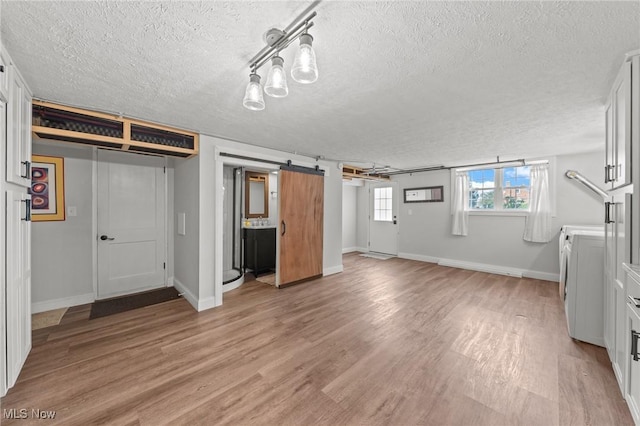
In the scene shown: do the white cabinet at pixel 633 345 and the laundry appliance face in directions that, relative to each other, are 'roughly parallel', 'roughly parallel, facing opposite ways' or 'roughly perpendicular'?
roughly parallel

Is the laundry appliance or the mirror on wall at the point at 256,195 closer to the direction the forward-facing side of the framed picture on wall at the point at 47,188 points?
the laundry appliance

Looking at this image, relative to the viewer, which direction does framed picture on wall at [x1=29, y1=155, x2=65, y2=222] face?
toward the camera

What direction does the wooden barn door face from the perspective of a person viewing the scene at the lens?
facing the viewer and to the right of the viewer

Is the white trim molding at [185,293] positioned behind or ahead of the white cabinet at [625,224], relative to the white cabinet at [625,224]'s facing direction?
ahead

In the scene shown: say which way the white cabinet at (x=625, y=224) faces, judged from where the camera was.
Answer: facing to the left of the viewer

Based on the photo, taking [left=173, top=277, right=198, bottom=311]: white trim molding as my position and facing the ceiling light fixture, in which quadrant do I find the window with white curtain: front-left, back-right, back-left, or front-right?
front-left

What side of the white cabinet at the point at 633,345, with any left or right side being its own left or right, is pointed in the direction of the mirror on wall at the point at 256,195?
front

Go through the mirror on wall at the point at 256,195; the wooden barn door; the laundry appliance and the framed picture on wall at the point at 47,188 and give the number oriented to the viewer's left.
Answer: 1

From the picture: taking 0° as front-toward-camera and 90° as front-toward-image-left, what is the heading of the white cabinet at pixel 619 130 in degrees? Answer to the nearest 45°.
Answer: approximately 90°

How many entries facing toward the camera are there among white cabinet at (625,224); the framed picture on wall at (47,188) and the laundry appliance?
1
